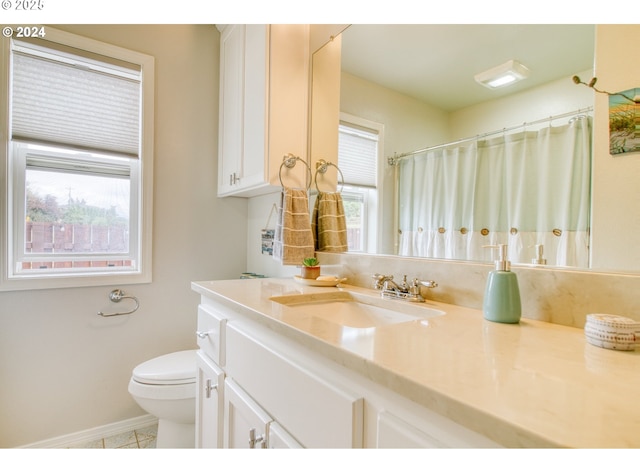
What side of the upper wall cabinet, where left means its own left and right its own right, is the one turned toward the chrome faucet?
left

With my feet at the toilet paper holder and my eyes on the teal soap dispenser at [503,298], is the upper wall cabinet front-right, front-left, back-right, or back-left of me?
front-left

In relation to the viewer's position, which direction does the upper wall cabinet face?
facing the viewer and to the left of the viewer

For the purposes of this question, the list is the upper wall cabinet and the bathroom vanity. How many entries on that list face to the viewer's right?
0

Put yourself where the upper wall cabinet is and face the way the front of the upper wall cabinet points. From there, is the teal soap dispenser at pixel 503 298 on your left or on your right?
on your left

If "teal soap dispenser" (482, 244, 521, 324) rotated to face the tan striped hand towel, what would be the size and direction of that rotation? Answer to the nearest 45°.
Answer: approximately 45° to its right

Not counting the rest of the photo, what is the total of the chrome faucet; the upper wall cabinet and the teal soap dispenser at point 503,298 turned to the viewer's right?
0

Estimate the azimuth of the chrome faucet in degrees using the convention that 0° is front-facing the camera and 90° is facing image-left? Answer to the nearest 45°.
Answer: approximately 45°

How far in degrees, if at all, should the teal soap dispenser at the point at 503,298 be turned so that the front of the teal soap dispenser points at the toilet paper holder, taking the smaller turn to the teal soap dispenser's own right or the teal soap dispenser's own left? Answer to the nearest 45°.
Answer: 0° — it already faces it

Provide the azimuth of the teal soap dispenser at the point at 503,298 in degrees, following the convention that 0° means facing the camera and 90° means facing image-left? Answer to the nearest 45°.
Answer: approximately 90°
